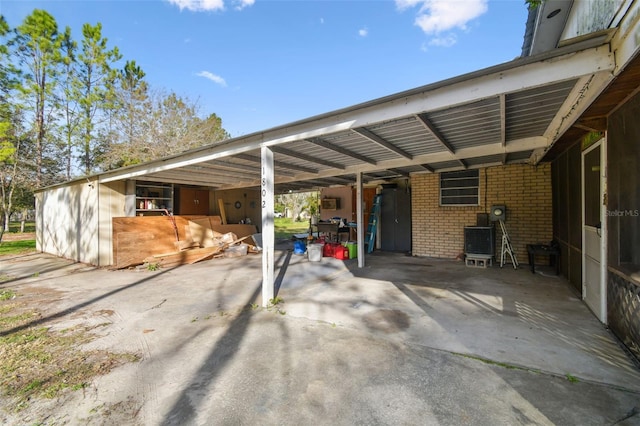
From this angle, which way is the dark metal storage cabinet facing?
toward the camera

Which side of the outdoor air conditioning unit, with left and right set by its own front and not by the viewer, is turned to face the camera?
front

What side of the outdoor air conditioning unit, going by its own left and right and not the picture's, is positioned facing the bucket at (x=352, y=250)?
right

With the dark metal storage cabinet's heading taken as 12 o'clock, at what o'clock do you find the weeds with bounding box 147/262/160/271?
The weeds is roughly at 2 o'clock from the dark metal storage cabinet.

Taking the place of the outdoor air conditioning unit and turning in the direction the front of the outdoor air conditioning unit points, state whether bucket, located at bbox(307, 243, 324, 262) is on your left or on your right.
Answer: on your right

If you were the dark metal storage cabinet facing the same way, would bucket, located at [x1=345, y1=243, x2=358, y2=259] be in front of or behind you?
in front

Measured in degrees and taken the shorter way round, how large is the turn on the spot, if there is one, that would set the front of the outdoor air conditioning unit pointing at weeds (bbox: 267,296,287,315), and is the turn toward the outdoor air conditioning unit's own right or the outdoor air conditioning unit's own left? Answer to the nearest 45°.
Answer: approximately 45° to the outdoor air conditioning unit's own right
